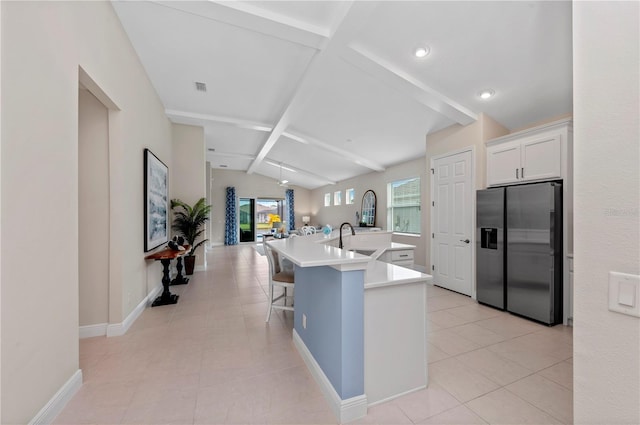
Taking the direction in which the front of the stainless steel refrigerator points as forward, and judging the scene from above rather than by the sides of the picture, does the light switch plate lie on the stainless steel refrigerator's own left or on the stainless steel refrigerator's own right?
on the stainless steel refrigerator's own left

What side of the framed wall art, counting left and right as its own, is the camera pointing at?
right

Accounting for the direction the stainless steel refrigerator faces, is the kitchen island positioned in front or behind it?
in front

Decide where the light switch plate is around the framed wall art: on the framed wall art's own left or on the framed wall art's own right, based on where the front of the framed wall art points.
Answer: on the framed wall art's own right

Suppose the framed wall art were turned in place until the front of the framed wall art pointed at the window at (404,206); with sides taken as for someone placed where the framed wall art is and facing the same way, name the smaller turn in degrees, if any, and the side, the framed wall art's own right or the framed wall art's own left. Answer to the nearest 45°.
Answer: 0° — it already faces it

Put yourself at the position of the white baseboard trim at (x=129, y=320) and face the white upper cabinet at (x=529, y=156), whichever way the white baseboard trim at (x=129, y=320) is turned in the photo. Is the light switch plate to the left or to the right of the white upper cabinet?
right

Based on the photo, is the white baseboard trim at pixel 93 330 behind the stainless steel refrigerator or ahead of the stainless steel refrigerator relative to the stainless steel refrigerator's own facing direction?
ahead

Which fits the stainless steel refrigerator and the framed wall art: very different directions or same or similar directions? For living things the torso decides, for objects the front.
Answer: very different directions

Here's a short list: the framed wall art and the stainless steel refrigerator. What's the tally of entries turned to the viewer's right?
1

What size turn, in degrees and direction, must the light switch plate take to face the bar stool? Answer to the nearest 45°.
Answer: approximately 45° to its right

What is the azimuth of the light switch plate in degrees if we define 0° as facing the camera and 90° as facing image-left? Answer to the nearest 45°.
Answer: approximately 45°
